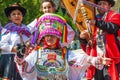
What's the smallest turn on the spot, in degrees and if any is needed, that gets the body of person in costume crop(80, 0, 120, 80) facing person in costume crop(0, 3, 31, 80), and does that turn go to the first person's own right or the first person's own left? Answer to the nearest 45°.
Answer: approximately 45° to the first person's own right

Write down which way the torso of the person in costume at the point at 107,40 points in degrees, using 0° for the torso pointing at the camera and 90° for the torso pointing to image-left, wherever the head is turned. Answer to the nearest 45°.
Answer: approximately 45°

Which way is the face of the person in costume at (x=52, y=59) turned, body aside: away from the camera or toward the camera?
toward the camera

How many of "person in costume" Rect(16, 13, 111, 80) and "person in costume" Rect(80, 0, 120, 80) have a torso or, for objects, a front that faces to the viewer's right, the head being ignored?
0

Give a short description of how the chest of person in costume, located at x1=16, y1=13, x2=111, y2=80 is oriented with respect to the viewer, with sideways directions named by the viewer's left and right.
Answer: facing the viewer

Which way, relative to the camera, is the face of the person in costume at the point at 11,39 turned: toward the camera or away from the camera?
toward the camera

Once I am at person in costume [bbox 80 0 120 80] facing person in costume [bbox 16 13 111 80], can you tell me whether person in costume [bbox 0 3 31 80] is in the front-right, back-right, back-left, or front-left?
front-right

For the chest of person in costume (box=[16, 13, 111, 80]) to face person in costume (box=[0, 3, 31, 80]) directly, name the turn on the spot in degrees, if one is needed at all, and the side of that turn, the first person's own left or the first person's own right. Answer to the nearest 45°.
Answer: approximately 135° to the first person's own right
